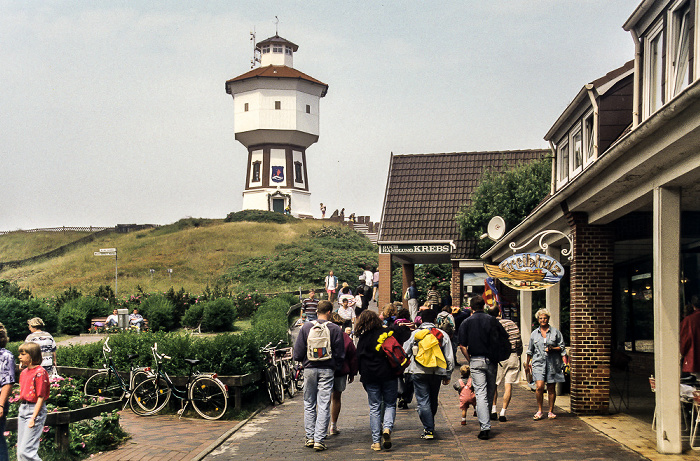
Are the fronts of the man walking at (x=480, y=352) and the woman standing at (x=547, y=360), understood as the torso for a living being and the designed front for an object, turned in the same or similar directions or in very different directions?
very different directions

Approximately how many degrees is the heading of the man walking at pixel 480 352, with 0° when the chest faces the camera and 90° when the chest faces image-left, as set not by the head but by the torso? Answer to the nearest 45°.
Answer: approximately 180°

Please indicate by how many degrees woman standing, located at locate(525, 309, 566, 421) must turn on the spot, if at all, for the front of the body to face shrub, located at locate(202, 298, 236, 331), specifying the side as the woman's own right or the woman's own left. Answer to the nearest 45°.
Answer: approximately 135° to the woman's own right

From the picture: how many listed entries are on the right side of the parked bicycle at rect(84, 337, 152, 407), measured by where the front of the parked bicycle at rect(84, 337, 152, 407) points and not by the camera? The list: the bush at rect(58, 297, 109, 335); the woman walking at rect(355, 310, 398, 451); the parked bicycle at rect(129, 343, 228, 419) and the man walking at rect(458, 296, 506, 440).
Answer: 1

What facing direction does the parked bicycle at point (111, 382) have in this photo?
to the viewer's left

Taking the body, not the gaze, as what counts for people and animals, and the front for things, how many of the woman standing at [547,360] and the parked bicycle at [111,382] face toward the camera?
1

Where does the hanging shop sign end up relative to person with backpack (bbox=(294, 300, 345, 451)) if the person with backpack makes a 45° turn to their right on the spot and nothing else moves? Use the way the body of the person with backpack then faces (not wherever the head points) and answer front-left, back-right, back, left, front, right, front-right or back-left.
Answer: front

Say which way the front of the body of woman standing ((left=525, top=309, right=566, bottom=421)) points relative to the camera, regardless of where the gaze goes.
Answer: toward the camera

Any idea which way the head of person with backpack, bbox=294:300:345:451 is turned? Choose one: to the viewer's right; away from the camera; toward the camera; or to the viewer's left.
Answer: away from the camera

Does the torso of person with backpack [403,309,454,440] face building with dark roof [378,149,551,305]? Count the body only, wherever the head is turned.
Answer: yes

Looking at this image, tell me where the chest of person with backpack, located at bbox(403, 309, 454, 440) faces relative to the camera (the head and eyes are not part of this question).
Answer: away from the camera

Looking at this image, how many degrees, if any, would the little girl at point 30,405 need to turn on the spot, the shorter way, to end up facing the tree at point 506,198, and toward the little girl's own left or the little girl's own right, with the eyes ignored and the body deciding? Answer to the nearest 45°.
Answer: approximately 180°

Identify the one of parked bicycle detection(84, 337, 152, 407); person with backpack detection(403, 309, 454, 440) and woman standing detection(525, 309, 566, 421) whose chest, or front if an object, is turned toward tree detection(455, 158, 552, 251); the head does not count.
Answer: the person with backpack

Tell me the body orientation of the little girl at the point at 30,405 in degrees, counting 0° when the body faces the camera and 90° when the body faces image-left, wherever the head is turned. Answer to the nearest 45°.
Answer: approximately 45°

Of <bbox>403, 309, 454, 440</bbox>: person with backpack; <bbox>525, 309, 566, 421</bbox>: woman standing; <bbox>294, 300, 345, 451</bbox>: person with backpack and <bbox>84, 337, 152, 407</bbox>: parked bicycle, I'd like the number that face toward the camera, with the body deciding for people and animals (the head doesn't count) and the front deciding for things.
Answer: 1

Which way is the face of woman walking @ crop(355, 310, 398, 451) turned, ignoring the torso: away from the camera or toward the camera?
away from the camera

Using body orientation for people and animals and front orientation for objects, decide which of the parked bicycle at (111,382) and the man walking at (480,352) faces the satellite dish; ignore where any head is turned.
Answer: the man walking
